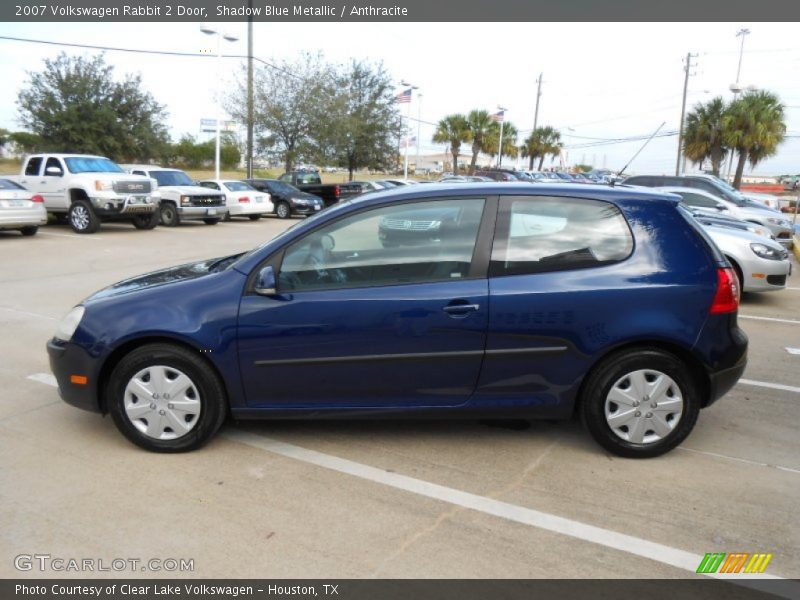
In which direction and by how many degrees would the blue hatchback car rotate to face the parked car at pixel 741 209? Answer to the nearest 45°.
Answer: approximately 135° to its right

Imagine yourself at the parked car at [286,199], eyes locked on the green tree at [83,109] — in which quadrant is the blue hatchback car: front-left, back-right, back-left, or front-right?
back-left

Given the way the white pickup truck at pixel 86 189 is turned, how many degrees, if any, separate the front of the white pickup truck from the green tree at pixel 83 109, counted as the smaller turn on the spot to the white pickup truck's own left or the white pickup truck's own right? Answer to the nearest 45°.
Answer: approximately 135° to the white pickup truck's own left

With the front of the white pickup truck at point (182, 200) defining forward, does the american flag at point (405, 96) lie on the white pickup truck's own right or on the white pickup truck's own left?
on the white pickup truck's own left

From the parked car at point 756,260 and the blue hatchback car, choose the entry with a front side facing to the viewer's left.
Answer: the blue hatchback car

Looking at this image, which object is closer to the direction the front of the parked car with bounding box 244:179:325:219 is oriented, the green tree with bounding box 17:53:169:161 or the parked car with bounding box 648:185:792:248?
the parked car

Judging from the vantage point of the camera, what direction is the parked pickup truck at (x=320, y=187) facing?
facing away from the viewer and to the left of the viewer

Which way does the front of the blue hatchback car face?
to the viewer's left

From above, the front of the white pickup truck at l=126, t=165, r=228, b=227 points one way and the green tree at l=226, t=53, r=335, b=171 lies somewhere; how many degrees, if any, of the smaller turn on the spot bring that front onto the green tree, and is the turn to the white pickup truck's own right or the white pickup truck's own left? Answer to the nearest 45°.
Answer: approximately 135° to the white pickup truck's own left

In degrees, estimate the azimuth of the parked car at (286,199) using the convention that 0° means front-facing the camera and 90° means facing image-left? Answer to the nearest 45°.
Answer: approximately 315°

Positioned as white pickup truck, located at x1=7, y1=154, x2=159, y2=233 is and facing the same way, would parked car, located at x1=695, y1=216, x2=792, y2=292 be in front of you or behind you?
in front
